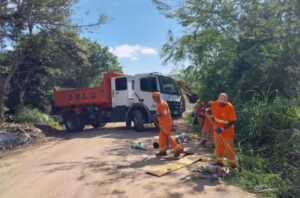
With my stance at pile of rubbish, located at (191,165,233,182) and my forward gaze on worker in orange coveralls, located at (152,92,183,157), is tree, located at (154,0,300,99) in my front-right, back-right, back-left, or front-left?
front-right

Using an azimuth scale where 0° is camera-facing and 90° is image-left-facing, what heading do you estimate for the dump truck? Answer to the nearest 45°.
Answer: approximately 315°

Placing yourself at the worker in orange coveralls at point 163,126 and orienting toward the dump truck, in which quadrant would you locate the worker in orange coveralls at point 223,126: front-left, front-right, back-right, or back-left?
back-right

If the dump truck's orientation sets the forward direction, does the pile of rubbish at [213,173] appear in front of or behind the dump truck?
in front

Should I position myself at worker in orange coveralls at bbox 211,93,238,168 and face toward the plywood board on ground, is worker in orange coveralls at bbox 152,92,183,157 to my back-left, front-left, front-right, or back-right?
front-right

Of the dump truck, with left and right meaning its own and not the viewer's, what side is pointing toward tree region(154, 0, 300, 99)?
front

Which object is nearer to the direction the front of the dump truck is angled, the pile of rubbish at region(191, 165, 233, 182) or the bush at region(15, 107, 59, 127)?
the pile of rubbish

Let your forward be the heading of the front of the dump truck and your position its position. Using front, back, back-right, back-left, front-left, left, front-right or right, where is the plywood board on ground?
front-right
